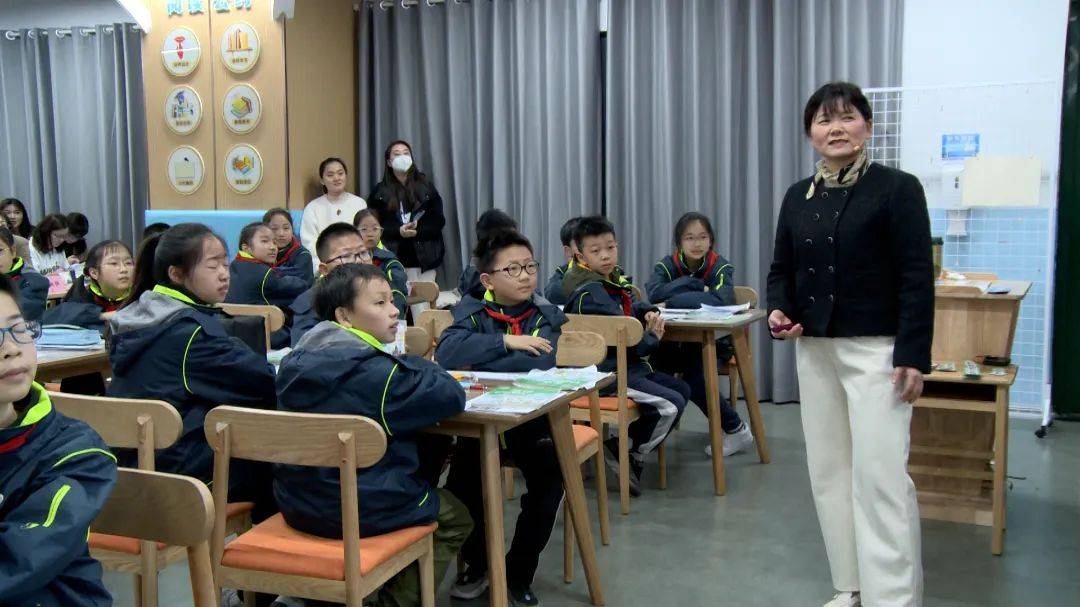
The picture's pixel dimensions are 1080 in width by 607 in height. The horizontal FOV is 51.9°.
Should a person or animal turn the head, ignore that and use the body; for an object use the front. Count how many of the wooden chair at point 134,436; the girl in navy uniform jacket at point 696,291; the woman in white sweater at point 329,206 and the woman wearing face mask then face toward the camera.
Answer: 3

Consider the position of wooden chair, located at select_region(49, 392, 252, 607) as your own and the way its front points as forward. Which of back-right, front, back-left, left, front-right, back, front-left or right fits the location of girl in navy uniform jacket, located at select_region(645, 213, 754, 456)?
front

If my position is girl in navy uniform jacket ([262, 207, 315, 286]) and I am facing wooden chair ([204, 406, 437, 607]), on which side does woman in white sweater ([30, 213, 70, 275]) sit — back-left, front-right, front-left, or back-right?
back-right

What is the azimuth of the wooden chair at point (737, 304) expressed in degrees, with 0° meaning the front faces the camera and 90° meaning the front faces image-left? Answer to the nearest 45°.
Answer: approximately 45°

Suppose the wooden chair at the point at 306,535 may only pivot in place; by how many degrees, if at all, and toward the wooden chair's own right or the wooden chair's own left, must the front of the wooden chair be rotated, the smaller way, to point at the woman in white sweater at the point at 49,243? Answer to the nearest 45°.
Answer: approximately 45° to the wooden chair's own left

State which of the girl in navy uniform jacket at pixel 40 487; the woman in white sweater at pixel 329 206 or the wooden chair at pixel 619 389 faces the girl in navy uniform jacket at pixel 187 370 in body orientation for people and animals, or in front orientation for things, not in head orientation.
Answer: the woman in white sweater

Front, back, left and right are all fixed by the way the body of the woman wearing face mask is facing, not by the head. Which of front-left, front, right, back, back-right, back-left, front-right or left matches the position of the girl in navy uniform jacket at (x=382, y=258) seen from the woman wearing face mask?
front

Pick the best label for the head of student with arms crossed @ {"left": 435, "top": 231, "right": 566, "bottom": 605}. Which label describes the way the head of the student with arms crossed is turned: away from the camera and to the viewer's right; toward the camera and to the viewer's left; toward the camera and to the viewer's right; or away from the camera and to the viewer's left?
toward the camera and to the viewer's right

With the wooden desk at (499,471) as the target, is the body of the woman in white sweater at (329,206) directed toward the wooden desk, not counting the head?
yes

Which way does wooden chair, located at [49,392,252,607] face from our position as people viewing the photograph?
facing away from the viewer and to the right of the viewer

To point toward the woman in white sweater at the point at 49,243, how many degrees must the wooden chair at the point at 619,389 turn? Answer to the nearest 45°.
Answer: approximately 90° to its left

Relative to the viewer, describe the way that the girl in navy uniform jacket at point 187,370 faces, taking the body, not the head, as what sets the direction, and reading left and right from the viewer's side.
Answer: facing to the right of the viewer
